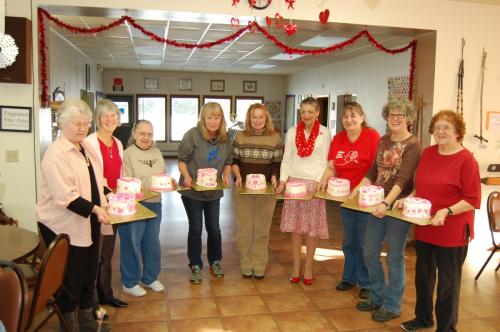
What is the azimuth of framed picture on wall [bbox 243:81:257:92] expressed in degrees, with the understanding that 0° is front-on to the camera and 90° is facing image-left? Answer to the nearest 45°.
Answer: approximately 0°

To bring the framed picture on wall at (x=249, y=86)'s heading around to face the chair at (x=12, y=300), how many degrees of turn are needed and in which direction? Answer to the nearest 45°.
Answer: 0° — it already faces it

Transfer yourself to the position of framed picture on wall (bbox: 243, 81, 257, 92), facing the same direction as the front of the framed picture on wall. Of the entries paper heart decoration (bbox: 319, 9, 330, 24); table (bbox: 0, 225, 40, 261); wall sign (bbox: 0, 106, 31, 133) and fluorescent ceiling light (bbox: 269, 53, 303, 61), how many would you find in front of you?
4

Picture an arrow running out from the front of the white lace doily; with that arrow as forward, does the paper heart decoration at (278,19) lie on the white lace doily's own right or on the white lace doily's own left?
on the white lace doily's own left

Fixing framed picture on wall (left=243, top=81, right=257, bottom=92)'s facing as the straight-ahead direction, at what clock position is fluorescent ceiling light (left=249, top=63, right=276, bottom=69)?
The fluorescent ceiling light is roughly at 12 o'clock from the framed picture on wall.

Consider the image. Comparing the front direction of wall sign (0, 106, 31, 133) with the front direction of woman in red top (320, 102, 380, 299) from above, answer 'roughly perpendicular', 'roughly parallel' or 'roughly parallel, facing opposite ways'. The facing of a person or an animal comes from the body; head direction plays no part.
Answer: roughly parallel
